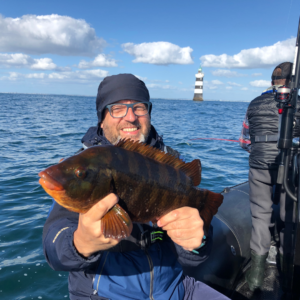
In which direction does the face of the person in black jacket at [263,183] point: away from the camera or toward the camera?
away from the camera

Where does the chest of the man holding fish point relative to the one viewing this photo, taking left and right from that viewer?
facing the viewer

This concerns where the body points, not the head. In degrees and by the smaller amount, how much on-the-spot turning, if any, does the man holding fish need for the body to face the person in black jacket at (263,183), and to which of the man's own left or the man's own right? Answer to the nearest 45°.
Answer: approximately 135° to the man's own left

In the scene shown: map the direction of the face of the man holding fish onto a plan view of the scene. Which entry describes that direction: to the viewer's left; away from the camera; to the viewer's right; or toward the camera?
toward the camera
